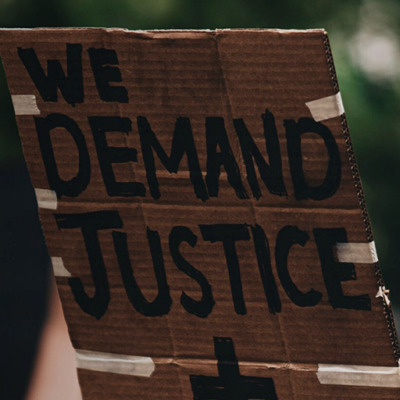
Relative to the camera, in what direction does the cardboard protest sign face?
facing the viewer
